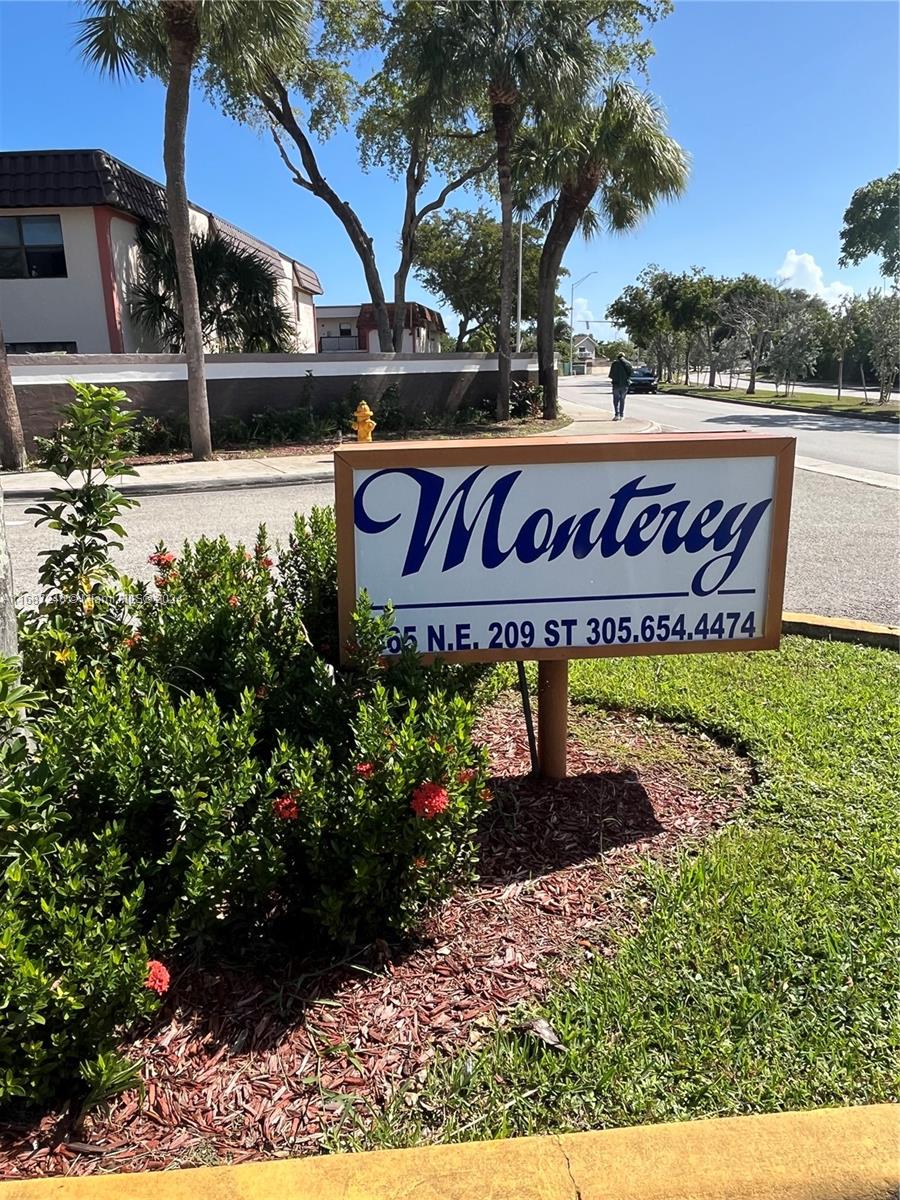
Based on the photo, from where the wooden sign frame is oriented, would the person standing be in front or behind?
behind

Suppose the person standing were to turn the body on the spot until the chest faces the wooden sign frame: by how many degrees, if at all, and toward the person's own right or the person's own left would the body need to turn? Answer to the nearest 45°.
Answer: approximately 180°

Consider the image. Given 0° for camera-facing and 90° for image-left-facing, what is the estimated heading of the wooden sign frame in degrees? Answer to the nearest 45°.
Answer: approximately 0°

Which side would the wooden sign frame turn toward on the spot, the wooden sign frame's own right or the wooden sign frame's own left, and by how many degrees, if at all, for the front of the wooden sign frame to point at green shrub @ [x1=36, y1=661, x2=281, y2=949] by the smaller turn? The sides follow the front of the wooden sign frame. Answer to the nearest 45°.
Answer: approximately 45° to the wooden sign frame's own right

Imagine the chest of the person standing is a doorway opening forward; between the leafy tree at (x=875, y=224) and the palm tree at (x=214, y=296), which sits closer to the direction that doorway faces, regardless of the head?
the leafy tree

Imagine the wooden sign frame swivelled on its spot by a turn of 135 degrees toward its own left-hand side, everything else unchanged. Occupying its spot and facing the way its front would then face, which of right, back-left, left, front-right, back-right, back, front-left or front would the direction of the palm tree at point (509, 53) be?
front-left

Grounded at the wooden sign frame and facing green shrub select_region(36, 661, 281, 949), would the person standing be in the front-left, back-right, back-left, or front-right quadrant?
back-right

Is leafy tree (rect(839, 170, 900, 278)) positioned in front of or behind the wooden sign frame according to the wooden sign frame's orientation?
behind

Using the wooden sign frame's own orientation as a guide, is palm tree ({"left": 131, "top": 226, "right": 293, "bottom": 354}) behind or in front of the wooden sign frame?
behind

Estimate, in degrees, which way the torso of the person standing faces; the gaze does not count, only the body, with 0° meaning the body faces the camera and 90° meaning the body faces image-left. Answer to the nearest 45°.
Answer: approximately 180°
